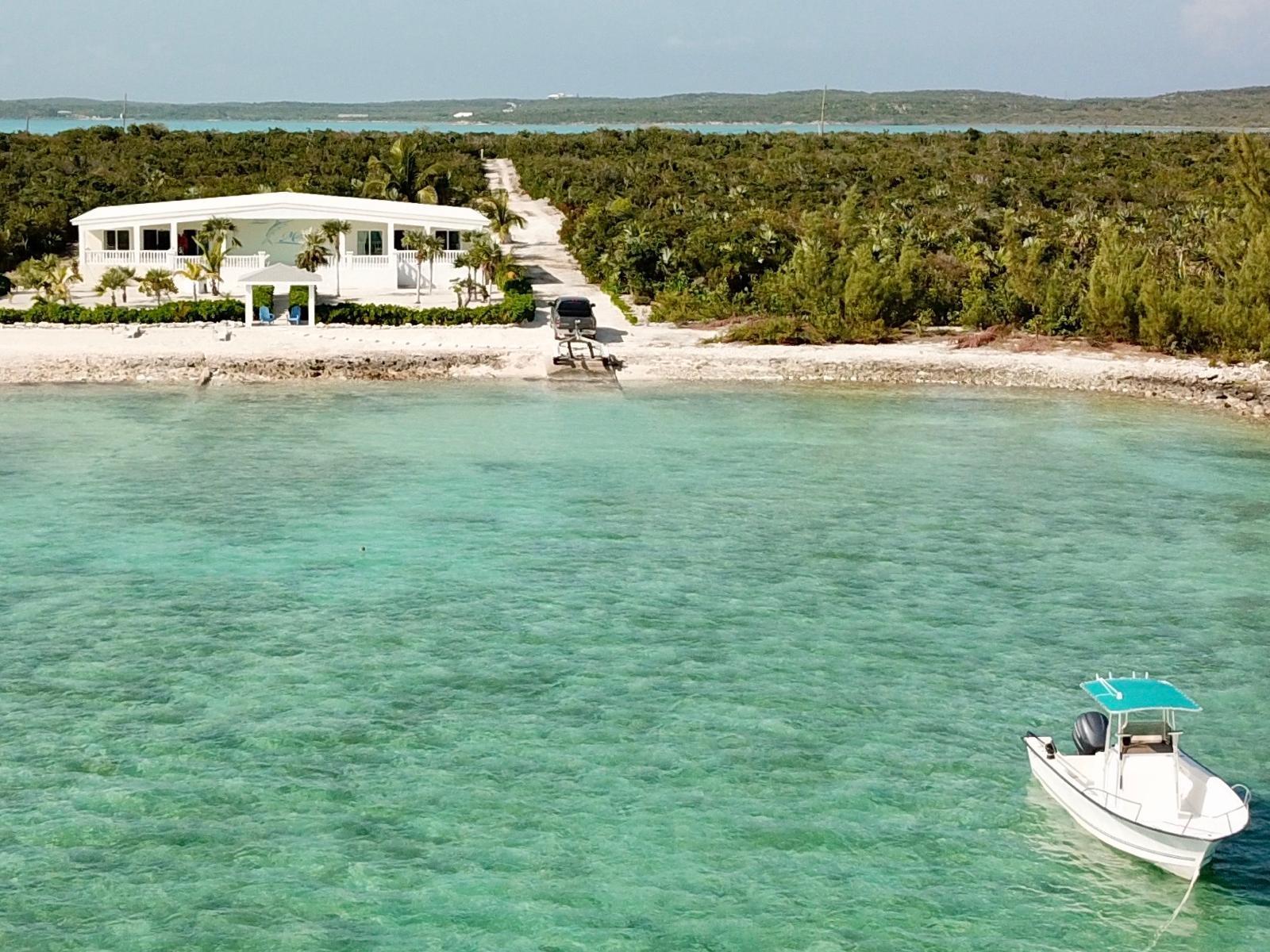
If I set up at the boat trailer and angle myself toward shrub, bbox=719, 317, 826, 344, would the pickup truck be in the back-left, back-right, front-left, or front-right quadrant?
front-left

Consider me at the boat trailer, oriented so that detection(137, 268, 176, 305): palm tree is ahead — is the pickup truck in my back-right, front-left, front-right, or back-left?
front-right

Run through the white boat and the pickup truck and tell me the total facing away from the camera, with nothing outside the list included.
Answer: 1

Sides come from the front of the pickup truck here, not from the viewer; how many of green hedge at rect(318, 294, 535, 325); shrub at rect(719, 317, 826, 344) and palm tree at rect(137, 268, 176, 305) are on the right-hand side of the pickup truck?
1

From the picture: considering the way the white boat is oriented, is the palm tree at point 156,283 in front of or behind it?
behind

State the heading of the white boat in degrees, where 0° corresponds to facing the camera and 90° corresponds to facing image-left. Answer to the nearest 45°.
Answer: approximately 315°

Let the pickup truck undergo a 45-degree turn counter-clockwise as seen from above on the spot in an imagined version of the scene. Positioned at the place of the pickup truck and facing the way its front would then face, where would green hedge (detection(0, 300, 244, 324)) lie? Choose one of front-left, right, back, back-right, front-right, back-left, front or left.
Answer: front-left

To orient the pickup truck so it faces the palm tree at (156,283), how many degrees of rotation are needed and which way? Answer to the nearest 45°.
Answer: approximately 90° to its left

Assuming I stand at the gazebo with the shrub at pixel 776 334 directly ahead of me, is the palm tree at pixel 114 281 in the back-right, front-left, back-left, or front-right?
back-left

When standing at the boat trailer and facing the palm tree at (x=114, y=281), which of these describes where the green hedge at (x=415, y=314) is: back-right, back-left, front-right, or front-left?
front-right

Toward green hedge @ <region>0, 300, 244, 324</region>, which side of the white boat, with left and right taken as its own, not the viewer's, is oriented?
back

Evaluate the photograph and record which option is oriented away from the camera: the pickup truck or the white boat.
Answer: the pickup truck

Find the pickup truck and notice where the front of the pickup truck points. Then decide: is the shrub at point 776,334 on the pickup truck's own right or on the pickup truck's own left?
on the pickup truck's own right

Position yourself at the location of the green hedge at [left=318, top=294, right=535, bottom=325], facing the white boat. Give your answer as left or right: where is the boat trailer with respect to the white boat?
left

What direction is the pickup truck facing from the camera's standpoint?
away from the camera

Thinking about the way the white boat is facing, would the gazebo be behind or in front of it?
behind

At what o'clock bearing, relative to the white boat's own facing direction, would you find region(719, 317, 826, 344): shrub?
The shrub is roughly at 7 o'clock from the white boat.

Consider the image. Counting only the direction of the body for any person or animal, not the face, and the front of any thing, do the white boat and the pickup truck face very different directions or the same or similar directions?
very different directions

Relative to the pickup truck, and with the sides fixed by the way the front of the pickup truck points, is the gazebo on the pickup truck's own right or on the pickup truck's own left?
on the pickup truck's own left

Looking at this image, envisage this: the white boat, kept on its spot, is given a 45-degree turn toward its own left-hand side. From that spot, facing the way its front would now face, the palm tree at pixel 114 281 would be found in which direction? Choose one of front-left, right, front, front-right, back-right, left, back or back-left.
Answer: back-left
